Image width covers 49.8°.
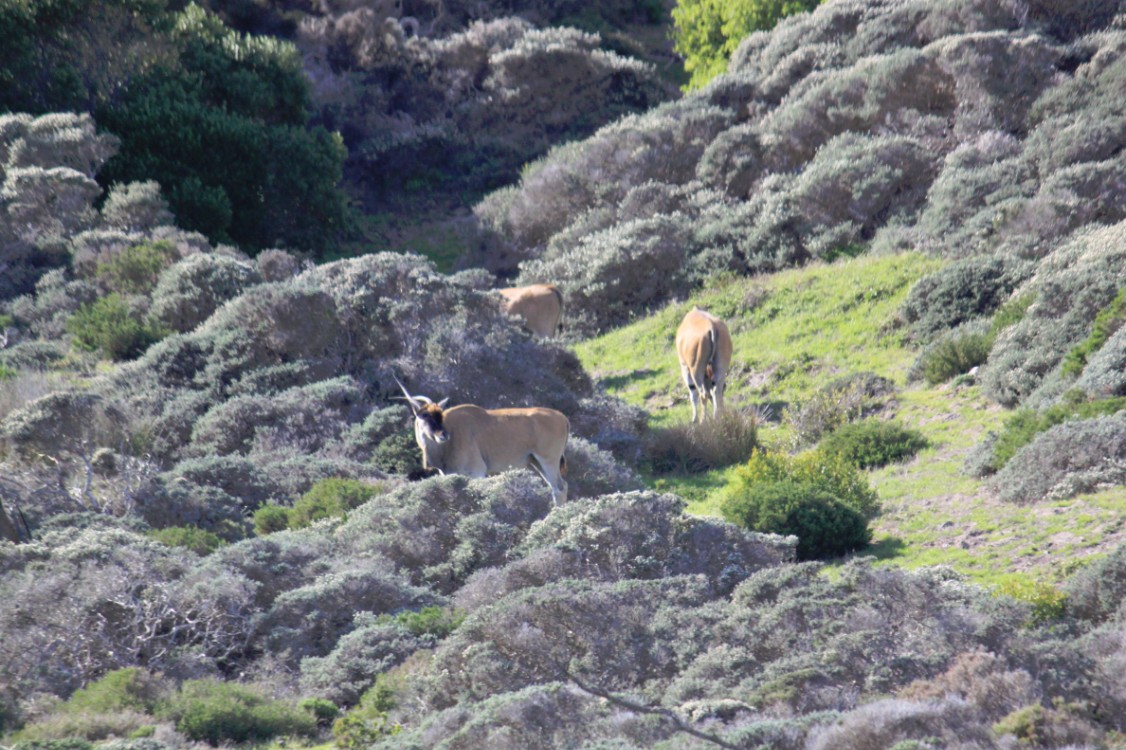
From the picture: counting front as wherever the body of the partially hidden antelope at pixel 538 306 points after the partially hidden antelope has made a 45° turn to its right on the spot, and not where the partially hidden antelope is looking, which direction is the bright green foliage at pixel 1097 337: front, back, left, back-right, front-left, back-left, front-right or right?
back

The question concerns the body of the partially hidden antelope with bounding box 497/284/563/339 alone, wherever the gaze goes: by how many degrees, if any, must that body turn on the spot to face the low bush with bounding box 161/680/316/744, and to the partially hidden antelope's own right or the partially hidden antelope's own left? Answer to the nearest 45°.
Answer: approximately 90° to the partially hidden antelope's own left

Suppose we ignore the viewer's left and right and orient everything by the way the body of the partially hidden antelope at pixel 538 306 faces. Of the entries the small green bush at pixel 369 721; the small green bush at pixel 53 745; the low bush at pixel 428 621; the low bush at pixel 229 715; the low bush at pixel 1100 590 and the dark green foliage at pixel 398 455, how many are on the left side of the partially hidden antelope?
6

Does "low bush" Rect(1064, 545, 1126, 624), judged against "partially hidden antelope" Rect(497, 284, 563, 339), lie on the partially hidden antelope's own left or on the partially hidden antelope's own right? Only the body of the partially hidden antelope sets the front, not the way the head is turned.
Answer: on the partially hidden antelope's own left

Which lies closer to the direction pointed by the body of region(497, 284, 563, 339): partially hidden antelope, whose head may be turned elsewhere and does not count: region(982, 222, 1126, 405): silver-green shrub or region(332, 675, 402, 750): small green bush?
the small green bush

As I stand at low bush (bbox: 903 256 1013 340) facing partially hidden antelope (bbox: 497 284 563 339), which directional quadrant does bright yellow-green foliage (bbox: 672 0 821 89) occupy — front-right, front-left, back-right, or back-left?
front-right

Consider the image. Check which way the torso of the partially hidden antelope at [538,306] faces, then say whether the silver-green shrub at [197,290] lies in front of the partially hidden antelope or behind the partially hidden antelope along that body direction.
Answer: in front

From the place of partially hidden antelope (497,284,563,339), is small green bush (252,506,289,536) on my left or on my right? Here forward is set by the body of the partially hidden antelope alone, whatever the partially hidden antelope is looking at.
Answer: on my left

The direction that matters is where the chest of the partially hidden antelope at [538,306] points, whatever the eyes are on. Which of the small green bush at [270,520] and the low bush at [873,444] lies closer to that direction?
the small green bush

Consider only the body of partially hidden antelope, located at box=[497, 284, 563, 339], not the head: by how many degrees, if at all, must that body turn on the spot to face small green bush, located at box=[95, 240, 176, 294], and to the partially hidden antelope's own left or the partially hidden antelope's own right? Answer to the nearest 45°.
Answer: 0° — it already faces it

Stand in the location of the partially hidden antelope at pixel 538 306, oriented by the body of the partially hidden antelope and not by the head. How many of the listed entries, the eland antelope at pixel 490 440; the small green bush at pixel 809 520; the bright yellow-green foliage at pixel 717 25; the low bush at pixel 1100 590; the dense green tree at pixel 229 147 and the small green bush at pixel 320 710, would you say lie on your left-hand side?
4

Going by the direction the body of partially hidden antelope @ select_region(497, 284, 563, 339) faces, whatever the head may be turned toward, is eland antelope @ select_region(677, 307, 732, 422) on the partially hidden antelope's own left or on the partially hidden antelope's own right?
on the partially hidden antelope's own left

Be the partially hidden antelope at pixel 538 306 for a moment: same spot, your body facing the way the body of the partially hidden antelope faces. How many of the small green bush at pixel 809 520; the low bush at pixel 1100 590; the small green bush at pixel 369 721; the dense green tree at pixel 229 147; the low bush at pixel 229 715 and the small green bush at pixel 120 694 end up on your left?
5

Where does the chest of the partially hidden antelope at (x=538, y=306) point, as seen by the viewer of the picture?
to the viewer's left

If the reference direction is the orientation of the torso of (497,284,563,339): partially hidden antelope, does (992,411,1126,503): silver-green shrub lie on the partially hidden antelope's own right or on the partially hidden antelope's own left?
on the partially hidden antelope's own left

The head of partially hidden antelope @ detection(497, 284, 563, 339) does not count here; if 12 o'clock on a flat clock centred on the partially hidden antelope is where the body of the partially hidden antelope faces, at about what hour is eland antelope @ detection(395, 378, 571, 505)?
The eland antelope is roughly at 9 o'clock from the partially hidden antelope.

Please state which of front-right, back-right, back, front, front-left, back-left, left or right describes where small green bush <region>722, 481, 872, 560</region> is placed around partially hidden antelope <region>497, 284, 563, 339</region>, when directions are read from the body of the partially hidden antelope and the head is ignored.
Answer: left
